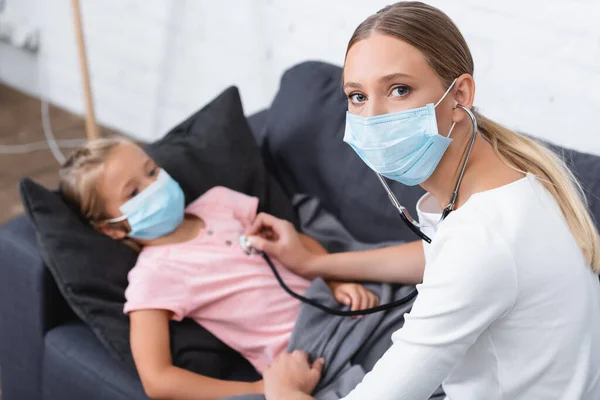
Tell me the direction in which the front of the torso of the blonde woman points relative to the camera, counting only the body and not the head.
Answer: to the viewer's left

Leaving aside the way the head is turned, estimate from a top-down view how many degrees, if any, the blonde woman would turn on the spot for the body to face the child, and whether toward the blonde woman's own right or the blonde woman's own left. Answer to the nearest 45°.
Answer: approximately 45° to the blonde woman's own right

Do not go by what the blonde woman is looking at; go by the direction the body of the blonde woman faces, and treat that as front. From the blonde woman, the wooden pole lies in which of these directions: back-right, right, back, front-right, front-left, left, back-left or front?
front-right
